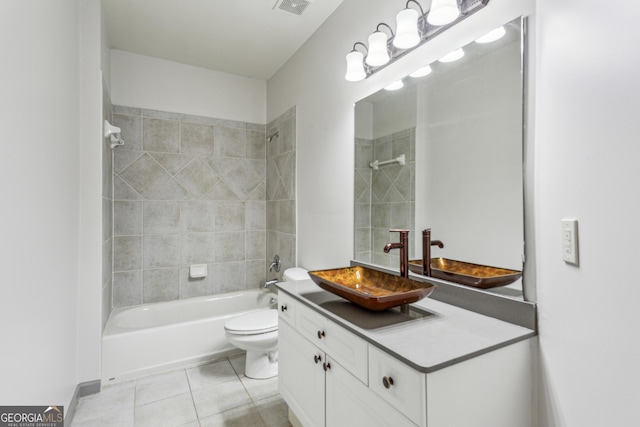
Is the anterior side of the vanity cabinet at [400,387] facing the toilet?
no

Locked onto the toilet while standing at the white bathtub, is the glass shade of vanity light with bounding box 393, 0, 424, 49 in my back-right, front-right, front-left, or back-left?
front-right

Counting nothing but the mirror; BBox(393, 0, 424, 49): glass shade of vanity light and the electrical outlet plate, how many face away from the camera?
0

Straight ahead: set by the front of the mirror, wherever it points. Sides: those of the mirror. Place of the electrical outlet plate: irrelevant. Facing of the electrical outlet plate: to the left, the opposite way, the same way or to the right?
the same way

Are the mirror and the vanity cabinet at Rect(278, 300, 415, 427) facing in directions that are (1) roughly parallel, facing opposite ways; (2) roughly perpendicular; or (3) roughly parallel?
roughly parallel

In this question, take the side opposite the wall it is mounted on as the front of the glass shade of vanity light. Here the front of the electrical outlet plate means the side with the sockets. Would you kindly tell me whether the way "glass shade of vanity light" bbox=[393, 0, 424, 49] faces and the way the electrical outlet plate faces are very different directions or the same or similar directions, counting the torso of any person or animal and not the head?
same or similar directions

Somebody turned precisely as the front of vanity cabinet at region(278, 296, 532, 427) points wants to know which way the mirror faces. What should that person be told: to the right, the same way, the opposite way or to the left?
the same way

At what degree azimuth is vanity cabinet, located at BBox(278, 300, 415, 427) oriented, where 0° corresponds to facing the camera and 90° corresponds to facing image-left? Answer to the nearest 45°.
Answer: approximately 45°

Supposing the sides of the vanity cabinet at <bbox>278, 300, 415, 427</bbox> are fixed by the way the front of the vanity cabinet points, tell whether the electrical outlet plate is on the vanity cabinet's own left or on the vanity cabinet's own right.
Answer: on the vanity cabinet's own left

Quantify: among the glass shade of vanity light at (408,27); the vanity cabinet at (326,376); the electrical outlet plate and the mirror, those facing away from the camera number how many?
0

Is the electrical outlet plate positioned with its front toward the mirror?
no
